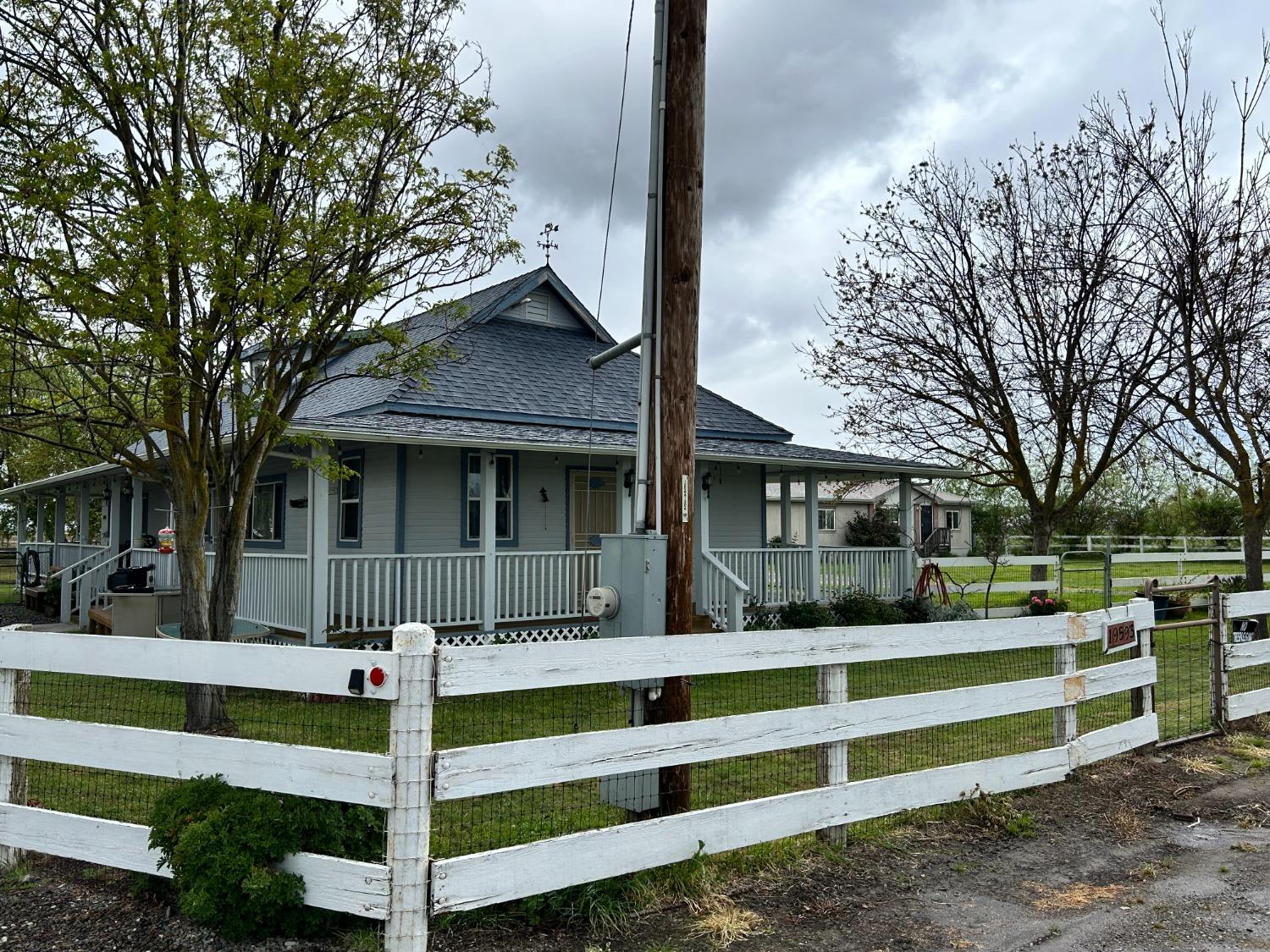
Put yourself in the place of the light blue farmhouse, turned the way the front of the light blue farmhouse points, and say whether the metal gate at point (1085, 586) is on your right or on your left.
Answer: on your left

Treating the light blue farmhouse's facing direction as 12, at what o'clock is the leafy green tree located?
The leafy green tree is roughly at 2 o'clock from the light blue farmhouse.

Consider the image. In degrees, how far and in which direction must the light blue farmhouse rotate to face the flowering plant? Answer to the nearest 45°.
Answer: approximately 45° to its left

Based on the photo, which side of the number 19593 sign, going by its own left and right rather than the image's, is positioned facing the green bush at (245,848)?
right

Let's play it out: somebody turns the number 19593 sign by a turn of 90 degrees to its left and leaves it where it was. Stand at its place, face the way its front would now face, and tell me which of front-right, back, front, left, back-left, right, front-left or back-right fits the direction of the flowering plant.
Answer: front-left

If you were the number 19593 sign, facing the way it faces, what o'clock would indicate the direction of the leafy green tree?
The leafy green tree is roughly at 4 o'clock from the number 19593 sign.

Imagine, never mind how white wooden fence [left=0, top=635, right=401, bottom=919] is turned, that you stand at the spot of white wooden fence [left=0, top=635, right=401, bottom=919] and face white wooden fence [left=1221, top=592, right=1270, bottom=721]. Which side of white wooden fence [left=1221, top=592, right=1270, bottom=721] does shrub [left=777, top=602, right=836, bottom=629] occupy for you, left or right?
left

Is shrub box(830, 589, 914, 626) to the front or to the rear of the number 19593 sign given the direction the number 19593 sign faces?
to the rear

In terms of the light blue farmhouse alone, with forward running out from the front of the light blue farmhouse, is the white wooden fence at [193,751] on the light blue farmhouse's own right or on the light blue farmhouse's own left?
on the light blue farmhouse's own right

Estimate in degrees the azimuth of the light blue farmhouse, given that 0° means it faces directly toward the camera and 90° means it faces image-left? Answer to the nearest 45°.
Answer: approximately 315°
